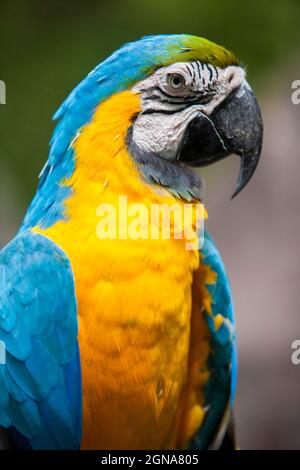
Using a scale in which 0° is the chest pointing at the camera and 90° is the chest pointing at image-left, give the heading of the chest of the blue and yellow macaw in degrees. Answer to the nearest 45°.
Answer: approximately 315°
